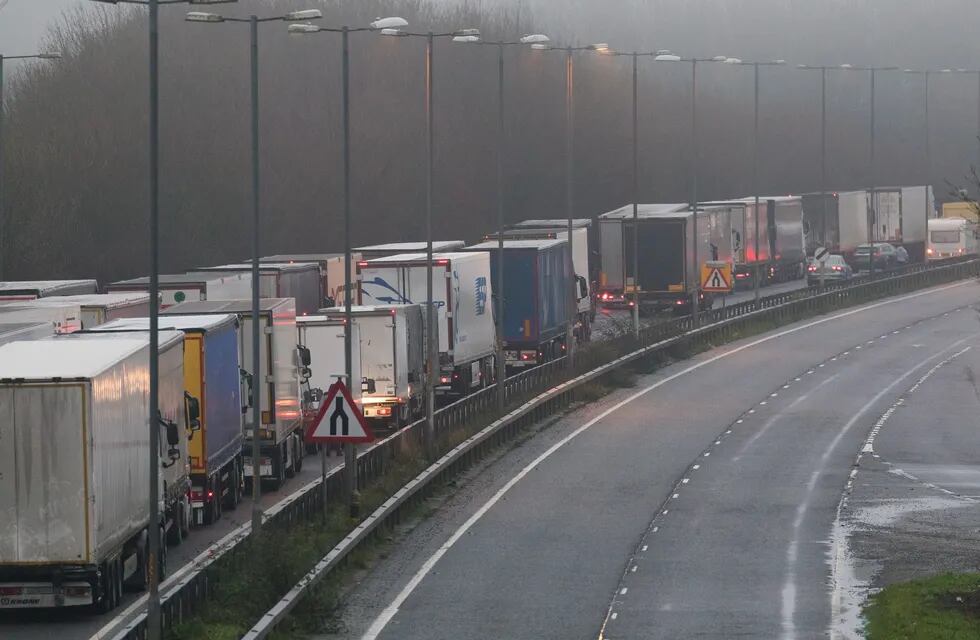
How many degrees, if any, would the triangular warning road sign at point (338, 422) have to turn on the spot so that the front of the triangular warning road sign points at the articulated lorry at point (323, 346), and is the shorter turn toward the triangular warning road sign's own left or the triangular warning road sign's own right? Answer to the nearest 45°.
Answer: approximately 180°

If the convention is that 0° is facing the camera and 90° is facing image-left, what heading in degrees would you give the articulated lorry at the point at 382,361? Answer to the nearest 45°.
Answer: approximately 225°

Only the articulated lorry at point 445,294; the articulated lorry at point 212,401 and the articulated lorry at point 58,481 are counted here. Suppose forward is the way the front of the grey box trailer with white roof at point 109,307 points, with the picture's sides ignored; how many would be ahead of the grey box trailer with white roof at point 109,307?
1

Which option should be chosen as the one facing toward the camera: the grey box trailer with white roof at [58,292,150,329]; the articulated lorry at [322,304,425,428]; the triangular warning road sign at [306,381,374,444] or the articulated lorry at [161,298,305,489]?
the triangular warning road sign

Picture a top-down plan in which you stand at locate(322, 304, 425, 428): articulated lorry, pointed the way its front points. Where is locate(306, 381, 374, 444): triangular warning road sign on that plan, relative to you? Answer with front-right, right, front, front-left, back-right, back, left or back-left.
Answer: back-right

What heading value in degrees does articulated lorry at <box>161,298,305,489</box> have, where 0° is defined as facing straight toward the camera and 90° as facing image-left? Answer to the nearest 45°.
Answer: approximately 225°
